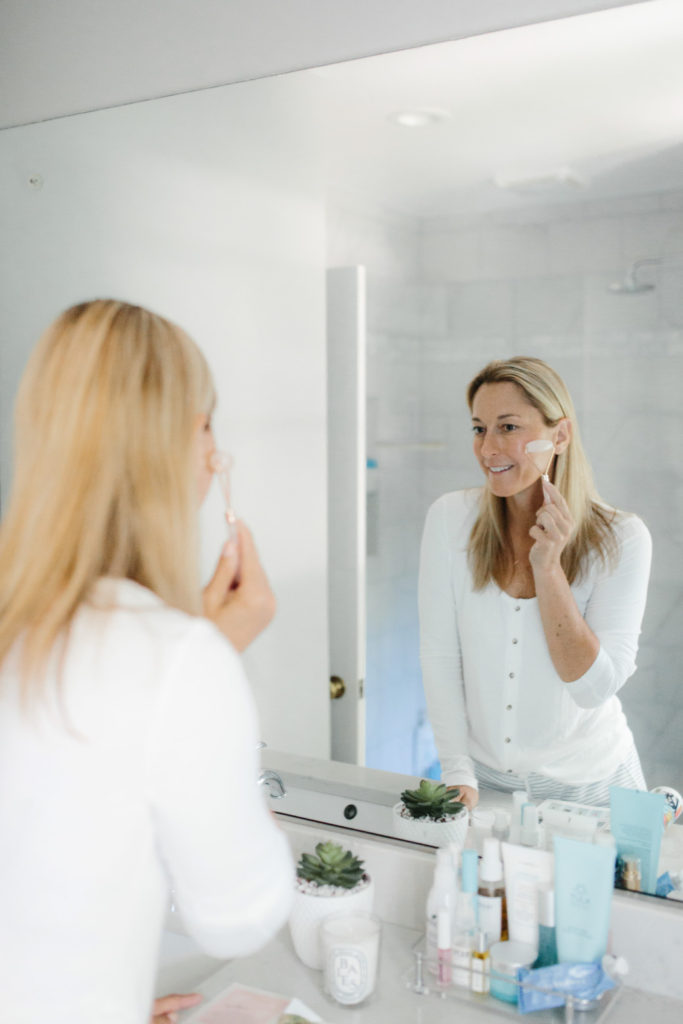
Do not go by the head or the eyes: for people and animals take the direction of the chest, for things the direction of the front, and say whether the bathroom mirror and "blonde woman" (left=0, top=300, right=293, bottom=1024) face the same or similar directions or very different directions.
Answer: very different directions

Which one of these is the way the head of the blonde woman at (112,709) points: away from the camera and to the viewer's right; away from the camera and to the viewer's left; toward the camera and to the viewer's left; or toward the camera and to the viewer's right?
away from the camera and to the viewer's right

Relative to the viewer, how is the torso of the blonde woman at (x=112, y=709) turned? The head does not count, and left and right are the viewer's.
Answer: facing away from the viewer and to the right of the viewer

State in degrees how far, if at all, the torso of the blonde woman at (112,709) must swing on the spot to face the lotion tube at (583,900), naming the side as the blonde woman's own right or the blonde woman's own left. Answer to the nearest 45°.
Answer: approximately 45° to the blonde woman's own right

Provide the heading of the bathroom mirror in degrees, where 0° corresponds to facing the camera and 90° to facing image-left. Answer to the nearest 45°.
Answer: approximately 45°

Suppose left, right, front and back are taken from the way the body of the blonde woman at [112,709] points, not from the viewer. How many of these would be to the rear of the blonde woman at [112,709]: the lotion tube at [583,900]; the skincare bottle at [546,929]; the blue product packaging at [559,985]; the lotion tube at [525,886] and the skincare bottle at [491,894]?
0
